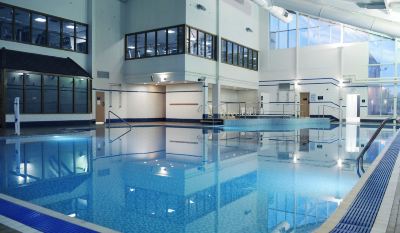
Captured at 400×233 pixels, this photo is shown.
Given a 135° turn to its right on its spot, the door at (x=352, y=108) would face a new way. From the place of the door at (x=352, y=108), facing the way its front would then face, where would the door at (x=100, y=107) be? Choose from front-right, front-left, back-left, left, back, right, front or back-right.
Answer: left

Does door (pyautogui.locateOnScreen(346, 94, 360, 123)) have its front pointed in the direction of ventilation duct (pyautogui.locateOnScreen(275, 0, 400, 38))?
yes

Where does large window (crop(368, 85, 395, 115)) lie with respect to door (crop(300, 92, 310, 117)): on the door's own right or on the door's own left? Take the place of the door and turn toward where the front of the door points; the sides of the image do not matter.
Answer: on the door's own left

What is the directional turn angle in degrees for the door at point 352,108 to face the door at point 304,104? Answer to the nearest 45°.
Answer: approximately 45° to its right

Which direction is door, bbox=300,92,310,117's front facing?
toward the camera

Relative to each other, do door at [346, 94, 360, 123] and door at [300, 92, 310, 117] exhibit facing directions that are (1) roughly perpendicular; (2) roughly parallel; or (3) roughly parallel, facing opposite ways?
roughly parallel

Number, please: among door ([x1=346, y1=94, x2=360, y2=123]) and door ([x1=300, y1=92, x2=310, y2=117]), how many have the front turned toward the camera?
2

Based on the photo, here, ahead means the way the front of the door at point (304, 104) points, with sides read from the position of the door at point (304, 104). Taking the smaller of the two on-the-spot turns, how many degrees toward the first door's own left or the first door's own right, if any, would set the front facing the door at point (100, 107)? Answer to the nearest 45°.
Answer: approximately 45° to the first door's own right

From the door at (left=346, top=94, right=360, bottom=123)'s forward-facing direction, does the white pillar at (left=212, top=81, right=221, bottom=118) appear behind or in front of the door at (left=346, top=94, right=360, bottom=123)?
in front

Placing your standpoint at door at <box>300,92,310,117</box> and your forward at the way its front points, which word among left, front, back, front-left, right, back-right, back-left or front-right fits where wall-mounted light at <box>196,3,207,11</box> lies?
front-right

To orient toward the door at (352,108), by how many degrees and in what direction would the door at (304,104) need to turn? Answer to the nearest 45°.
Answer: approximately 90° to its left

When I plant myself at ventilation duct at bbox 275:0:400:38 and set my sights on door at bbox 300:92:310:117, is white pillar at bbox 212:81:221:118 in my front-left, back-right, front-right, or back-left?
front-left

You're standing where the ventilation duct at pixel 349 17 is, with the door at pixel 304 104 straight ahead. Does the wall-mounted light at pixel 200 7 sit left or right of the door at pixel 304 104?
left

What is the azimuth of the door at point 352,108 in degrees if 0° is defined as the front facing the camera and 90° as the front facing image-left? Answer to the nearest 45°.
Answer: approximately 0°

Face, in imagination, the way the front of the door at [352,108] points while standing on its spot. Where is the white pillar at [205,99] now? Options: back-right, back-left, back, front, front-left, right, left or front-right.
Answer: front-right
